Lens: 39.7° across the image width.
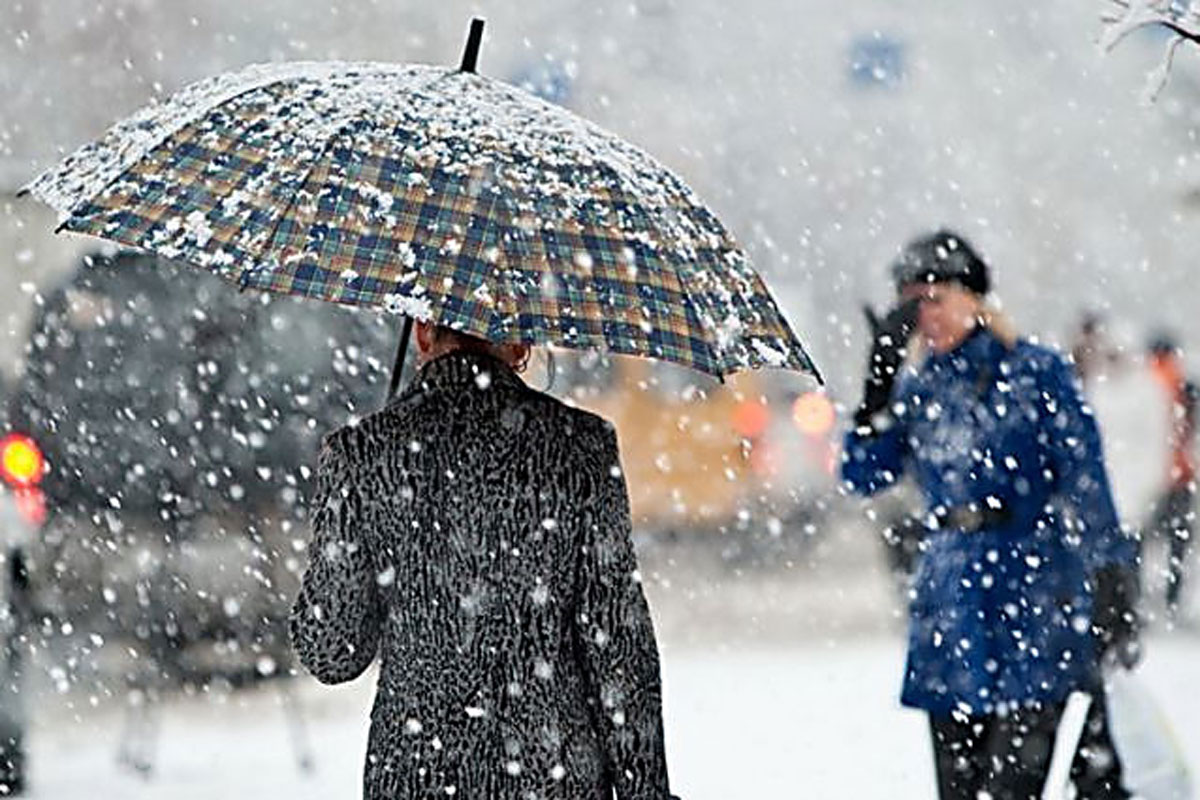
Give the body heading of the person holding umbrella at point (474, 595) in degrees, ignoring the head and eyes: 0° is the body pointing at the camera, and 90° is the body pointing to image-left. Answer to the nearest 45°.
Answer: approximately 180°

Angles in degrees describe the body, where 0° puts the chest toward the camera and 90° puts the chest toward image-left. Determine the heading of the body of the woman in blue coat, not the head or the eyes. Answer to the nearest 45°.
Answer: approximately 45°

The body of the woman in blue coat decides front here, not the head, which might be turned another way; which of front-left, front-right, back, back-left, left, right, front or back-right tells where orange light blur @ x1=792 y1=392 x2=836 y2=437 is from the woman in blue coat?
back-right

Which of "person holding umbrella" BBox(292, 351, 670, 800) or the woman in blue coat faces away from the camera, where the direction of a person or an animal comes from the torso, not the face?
the person holding umbrella

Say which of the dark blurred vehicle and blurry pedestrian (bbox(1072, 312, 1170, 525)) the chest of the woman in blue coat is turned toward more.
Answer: the dark blurred vehicle

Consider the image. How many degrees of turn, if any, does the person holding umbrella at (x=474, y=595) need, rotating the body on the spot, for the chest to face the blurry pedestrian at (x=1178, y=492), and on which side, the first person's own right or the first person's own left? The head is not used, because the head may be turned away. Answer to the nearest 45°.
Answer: approximately 45° to the first person's own right

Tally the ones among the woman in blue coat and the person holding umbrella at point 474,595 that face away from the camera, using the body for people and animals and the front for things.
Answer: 1

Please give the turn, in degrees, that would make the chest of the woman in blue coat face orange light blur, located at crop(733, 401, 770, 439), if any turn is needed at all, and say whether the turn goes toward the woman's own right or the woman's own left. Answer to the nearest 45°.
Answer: approximately 135° to the woman's own right

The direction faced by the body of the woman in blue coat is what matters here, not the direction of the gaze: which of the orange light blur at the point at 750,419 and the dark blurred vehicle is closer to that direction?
the dark blurred vehicle
